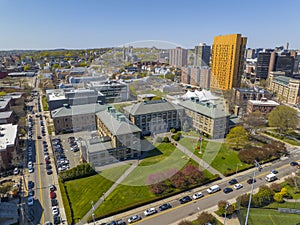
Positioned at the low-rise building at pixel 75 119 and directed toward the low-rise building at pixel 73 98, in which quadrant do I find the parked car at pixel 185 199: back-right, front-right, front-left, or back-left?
back-right

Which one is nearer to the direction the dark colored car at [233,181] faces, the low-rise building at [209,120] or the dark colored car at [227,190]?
the dark colored car

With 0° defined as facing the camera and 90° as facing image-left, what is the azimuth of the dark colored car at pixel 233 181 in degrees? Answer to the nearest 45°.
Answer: approximately 45°

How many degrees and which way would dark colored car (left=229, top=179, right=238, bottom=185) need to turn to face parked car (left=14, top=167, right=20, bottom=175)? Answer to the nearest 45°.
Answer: approximately 45° to its right

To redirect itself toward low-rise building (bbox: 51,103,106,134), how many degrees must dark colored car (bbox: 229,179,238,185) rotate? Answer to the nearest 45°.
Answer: approximately 45° to its right

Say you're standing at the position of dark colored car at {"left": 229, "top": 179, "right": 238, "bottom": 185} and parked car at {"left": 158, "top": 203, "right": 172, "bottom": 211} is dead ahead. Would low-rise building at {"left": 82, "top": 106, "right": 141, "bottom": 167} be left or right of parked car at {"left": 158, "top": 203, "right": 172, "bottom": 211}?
right

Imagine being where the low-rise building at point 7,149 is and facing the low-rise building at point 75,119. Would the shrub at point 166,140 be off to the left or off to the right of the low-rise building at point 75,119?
right
